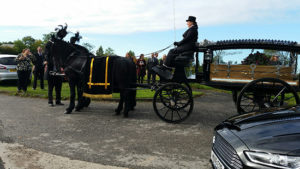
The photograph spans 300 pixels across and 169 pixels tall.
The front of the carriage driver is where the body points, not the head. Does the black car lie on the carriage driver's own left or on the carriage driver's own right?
on the carriage driver's own left

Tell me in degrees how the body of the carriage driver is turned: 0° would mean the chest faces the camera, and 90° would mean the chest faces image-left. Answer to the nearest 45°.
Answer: approximately 90°

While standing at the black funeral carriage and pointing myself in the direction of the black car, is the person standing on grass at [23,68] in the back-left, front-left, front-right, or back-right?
back-right

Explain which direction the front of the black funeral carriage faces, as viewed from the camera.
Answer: facing to the left of the viewer

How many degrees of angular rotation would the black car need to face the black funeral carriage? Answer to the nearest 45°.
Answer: approximately 135° to its right
